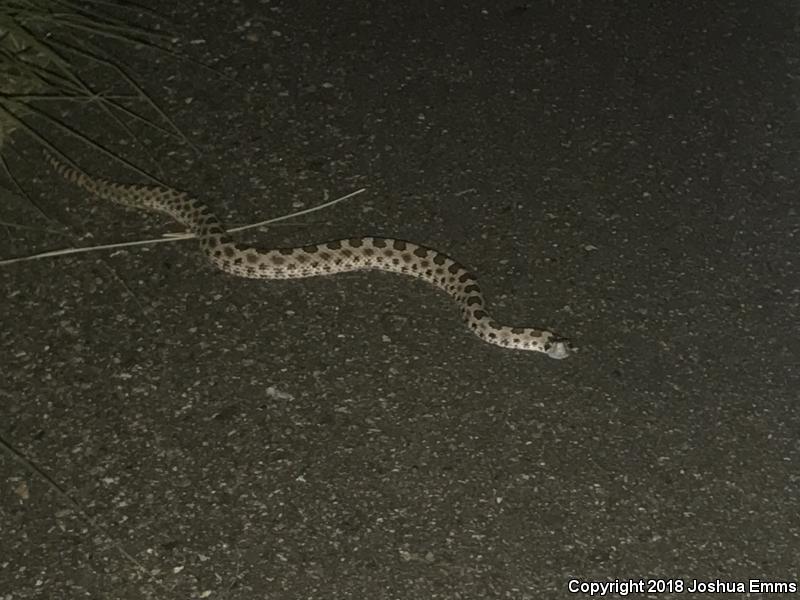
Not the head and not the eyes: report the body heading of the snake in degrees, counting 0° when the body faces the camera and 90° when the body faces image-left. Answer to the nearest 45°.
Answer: approximately 315°

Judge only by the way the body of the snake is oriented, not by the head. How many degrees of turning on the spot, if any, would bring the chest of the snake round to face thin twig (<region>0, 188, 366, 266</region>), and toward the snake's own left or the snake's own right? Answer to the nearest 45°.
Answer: approximately 180°
